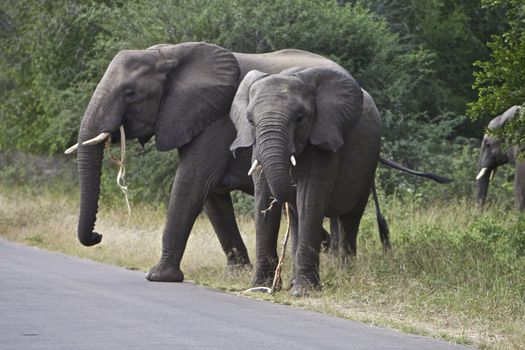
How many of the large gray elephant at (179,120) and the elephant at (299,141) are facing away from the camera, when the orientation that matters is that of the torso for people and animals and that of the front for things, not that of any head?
0

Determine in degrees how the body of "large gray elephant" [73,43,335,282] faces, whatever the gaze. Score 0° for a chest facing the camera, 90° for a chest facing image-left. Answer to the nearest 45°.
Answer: approximately 90°

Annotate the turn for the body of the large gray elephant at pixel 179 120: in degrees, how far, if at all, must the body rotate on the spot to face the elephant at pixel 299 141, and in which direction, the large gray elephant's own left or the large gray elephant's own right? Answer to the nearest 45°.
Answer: approximately 135° to the large gray elephant's own left

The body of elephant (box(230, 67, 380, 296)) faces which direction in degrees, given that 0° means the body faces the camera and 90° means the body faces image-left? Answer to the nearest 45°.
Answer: approximately 45°

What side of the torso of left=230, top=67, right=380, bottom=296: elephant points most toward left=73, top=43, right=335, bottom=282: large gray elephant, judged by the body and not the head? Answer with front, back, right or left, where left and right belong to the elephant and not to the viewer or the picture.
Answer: right
